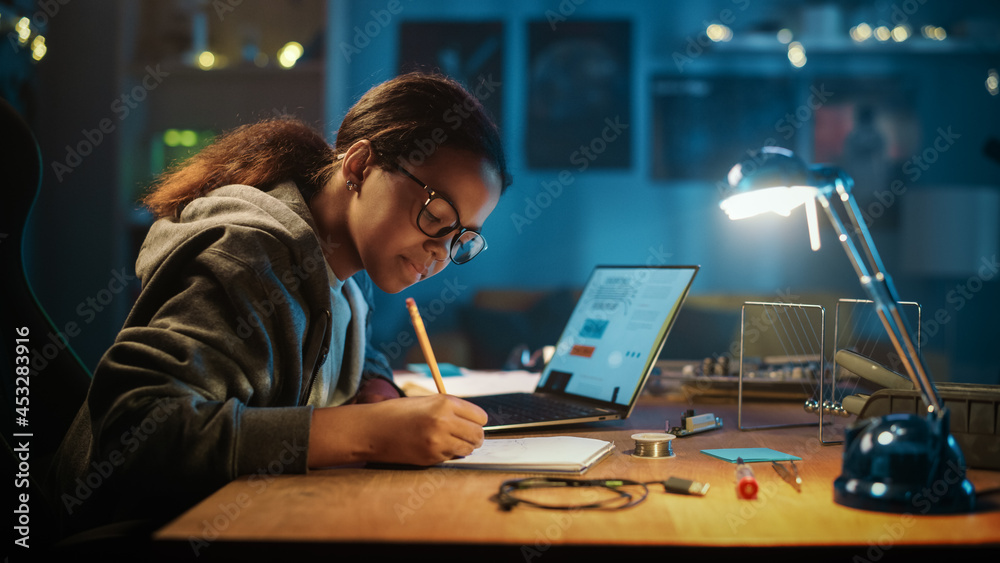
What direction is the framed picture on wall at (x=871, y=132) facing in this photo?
toward the camera

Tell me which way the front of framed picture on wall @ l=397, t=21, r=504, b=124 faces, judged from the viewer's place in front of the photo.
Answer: facing the viewer

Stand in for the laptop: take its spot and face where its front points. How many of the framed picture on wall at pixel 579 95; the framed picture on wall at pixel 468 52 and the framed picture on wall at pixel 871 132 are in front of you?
0

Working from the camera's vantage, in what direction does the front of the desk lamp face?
facing to the left of the viewer

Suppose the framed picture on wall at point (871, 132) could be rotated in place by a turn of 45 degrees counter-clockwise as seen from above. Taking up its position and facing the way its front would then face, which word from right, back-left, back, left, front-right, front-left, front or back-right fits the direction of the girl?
front-right

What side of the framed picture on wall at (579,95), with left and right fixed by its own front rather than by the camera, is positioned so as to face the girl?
front

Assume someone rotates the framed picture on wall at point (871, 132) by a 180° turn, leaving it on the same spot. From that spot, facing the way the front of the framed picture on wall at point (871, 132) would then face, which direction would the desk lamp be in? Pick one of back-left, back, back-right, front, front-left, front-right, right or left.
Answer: back

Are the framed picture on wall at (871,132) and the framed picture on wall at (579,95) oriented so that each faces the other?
no

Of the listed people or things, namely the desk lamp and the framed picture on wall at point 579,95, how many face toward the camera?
1

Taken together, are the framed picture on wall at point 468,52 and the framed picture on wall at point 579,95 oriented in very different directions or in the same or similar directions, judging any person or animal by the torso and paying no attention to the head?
same or similar directions

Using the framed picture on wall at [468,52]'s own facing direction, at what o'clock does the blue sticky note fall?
The blue sticky note is roughly at 12 o'clock from the framed picture on wall.

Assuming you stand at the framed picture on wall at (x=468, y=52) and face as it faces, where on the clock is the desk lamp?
The desk lamp is roughly at 12 o'clock from the framed picture on wall.

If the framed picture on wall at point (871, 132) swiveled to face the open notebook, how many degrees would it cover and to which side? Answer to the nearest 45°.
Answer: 0° — it already faces it

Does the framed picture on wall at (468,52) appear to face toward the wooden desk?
yes

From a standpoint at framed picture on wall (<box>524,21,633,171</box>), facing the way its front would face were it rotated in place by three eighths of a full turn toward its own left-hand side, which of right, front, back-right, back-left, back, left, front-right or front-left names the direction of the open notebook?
back-right

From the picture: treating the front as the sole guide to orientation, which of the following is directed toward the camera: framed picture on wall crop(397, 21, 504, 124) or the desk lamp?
the framed picture on wall

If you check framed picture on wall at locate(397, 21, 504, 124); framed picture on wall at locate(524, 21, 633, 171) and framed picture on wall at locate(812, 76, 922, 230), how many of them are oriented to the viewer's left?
0

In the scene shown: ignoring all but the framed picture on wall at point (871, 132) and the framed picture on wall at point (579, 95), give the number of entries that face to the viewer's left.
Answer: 0

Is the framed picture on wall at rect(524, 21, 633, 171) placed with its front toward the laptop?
yes

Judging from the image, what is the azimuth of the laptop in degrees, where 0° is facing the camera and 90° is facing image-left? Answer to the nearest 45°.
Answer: approximately 45°

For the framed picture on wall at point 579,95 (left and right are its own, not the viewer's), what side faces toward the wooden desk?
front
